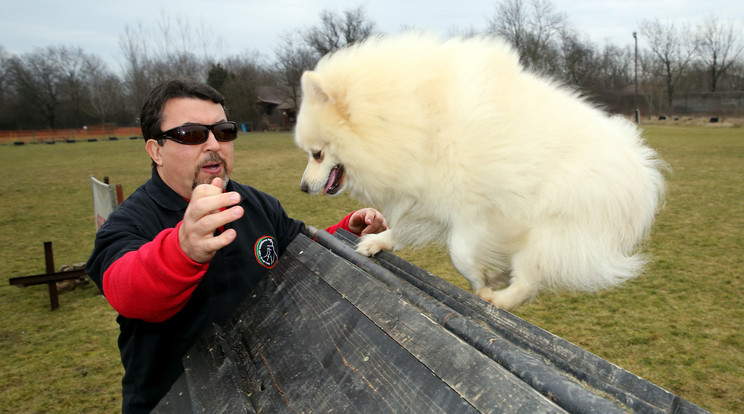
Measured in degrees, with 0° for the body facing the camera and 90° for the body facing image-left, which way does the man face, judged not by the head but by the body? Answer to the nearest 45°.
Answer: approximately 315°

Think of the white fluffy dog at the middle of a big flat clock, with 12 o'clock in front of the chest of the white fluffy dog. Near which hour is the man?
The man is roughly at 11 o'clock from the white fluffy dog.

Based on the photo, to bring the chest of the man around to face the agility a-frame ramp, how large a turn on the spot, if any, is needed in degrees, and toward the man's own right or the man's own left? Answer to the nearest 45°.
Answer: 0° — they already face it

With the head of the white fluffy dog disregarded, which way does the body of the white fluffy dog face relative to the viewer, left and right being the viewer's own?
facing to the left of the viewer

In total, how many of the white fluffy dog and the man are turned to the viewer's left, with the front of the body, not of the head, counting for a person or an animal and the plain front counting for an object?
1
